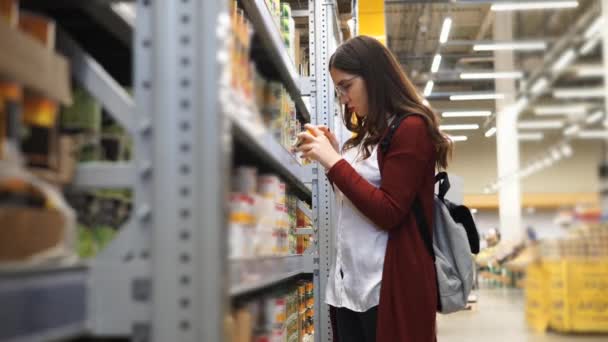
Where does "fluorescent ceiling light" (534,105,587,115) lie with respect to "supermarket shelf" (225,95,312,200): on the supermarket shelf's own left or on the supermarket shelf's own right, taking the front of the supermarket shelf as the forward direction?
on the supermarket shelf's own left

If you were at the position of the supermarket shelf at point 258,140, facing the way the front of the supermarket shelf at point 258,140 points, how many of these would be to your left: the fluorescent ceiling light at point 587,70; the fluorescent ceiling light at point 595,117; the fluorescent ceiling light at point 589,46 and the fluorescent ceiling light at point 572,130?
4

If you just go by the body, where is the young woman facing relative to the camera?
to the viewer's left

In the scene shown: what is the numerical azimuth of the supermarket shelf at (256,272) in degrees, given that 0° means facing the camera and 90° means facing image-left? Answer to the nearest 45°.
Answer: approximately 315°

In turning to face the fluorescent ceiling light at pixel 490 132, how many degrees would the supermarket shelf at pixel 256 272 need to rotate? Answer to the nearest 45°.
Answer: approximately 90° to its left

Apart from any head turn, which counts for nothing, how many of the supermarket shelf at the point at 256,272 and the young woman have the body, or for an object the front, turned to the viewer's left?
1

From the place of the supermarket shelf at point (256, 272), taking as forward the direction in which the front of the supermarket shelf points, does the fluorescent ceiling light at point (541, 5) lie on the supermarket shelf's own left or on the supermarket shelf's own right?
on the supermarket shelf's own left

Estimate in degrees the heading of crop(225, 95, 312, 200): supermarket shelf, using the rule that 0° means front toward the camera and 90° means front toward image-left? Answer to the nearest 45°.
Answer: approximately 315°

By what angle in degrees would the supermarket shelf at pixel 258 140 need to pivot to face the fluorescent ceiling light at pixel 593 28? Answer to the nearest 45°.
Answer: approximately 90° to its left

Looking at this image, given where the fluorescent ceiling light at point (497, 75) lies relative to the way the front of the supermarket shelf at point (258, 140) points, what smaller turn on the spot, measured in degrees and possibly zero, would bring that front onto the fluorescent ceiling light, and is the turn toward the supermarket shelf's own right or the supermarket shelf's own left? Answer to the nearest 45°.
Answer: approximately 90° to the supermarket shelf's own left

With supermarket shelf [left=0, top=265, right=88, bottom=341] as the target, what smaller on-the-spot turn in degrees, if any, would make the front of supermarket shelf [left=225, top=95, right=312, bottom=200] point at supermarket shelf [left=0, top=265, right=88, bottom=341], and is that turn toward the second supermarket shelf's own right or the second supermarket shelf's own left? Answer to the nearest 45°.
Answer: approximately 90° to the second supermarket shelf's own right

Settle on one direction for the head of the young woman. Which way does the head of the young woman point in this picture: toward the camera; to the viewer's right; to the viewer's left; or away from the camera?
to the viewer's left

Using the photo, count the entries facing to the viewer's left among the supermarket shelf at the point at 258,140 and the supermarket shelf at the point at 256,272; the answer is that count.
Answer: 0

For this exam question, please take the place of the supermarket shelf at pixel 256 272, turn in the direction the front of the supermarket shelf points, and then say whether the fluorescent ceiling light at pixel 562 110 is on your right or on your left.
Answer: on your left

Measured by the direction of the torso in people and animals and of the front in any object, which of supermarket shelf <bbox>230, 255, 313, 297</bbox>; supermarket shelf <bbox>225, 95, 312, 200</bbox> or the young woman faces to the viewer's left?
the young woman

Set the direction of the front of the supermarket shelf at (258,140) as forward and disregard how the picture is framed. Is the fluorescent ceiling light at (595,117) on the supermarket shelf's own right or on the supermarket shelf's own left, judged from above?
on the supermarket shelf's own left
